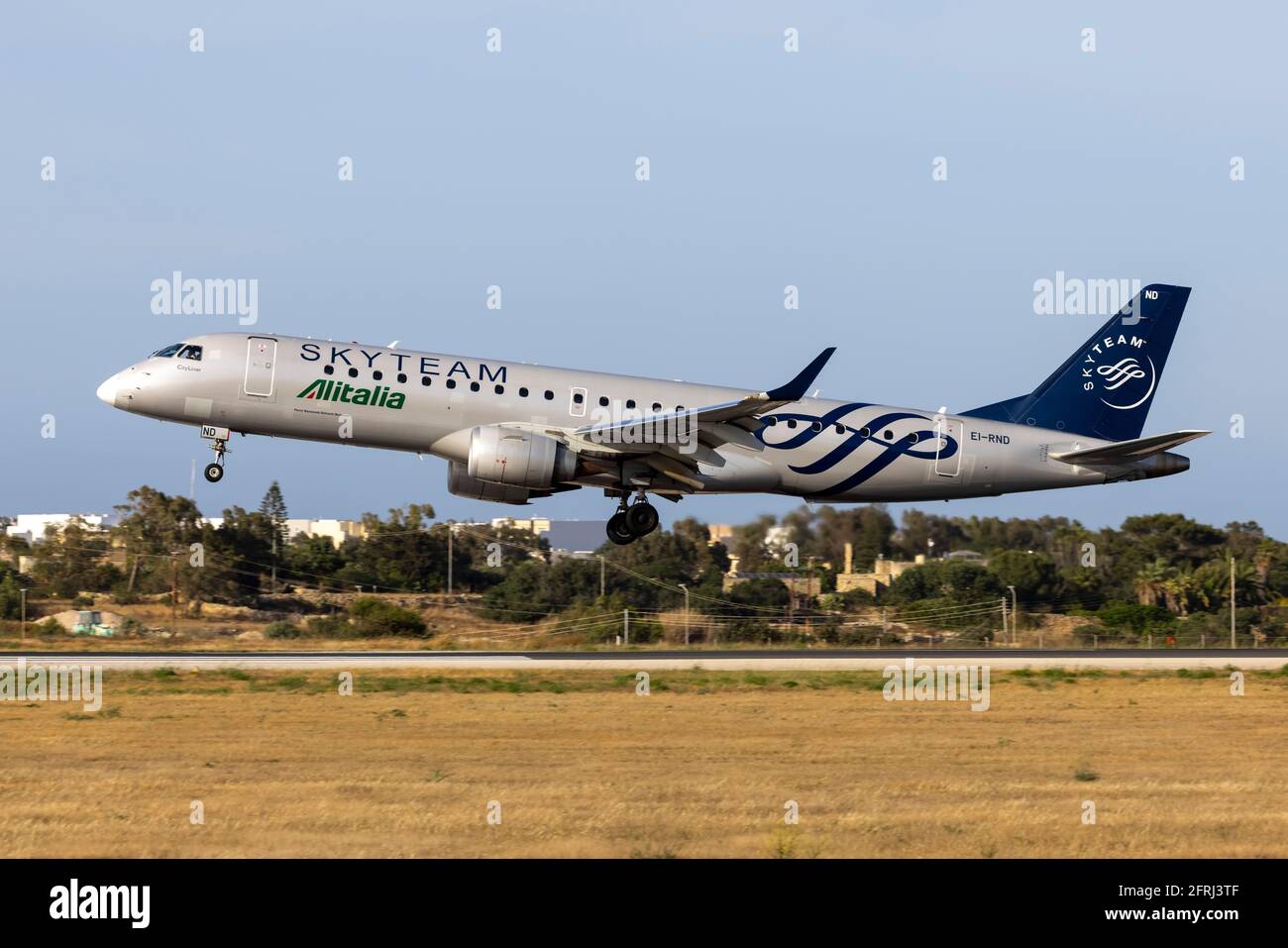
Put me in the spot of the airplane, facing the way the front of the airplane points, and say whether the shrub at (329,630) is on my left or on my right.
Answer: on my right

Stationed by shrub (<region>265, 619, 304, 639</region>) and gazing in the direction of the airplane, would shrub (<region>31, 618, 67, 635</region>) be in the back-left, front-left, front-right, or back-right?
back-right

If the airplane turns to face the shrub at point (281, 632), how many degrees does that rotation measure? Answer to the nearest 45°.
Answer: approximately 45° to its right

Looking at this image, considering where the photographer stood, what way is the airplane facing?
facing to the left of the viewer

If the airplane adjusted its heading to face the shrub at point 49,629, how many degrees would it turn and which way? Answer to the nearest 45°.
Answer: approximately 45° to its right
